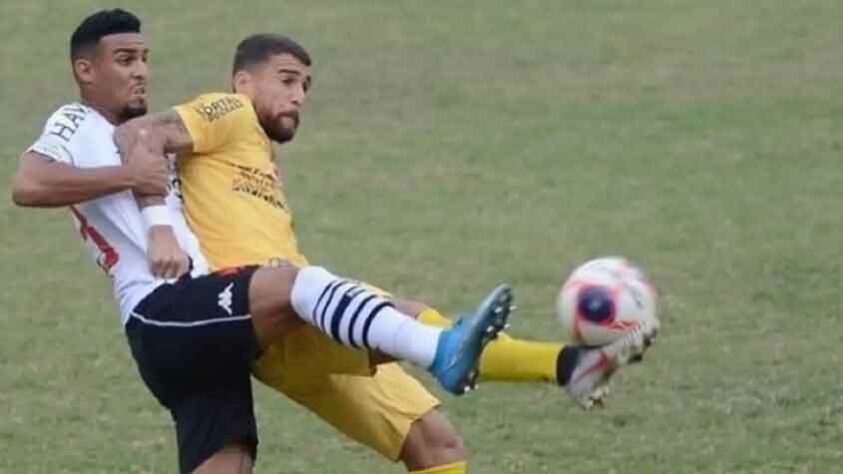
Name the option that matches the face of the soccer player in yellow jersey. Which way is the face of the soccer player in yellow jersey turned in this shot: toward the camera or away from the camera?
toward the camera

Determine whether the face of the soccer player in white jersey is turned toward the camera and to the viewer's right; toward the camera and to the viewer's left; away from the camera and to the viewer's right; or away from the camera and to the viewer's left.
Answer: toward the camera and to the viewer's right

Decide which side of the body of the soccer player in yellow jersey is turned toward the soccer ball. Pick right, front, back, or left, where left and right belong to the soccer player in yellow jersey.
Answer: front

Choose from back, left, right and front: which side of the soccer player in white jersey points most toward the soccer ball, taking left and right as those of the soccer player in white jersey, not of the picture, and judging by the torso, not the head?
front

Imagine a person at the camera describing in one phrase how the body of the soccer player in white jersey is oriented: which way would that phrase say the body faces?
to the viewer's right

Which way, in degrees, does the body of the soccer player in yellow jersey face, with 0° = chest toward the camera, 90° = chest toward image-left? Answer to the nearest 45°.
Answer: approximately 315°
